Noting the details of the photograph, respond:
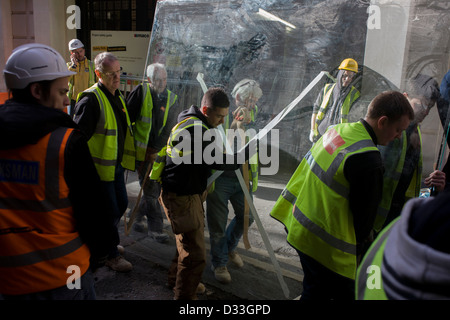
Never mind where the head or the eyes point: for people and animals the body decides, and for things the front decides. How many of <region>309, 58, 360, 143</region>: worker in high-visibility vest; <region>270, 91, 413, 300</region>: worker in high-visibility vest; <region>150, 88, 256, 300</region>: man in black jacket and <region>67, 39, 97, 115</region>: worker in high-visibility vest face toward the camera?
2

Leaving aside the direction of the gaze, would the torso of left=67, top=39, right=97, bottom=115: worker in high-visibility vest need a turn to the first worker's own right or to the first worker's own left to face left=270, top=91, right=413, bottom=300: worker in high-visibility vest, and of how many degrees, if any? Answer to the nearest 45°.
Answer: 0° — they already face them

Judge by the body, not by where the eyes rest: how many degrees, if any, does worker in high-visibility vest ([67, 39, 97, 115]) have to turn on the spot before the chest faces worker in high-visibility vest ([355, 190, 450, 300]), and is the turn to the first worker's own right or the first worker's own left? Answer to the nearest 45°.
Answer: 0° — they already face them

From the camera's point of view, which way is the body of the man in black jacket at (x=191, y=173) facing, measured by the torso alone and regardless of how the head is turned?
to the viewer's right

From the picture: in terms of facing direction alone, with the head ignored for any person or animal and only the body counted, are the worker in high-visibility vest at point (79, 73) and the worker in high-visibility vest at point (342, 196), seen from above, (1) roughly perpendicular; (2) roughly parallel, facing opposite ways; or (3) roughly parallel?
roughly perpendicular

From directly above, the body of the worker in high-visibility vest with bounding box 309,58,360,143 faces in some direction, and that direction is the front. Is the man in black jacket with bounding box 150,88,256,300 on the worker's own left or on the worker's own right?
on the worker's own right

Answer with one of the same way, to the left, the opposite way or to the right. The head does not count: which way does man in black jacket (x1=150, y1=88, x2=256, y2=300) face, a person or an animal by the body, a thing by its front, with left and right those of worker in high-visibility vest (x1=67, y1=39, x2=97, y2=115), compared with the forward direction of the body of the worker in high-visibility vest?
to the left

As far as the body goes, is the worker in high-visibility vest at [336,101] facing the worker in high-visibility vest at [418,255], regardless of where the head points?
yes

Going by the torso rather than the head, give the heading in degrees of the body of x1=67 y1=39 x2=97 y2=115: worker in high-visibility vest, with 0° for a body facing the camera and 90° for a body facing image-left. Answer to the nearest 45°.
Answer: approximately 0°
